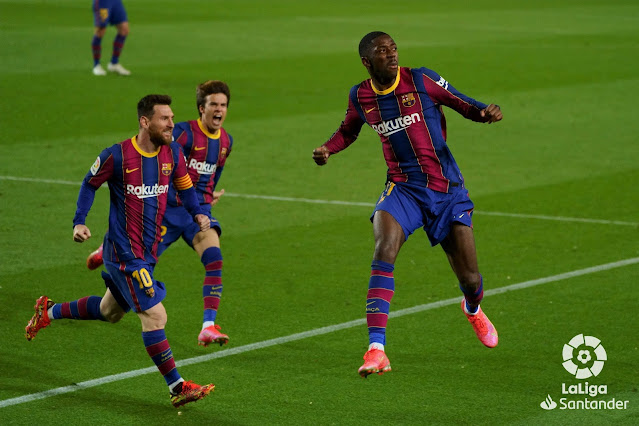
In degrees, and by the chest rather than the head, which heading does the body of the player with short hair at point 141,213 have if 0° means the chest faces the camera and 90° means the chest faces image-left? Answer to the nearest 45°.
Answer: approximately 315°

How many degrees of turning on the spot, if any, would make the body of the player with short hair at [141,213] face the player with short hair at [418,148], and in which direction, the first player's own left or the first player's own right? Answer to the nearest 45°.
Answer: approximately 45° to the first player's own left
